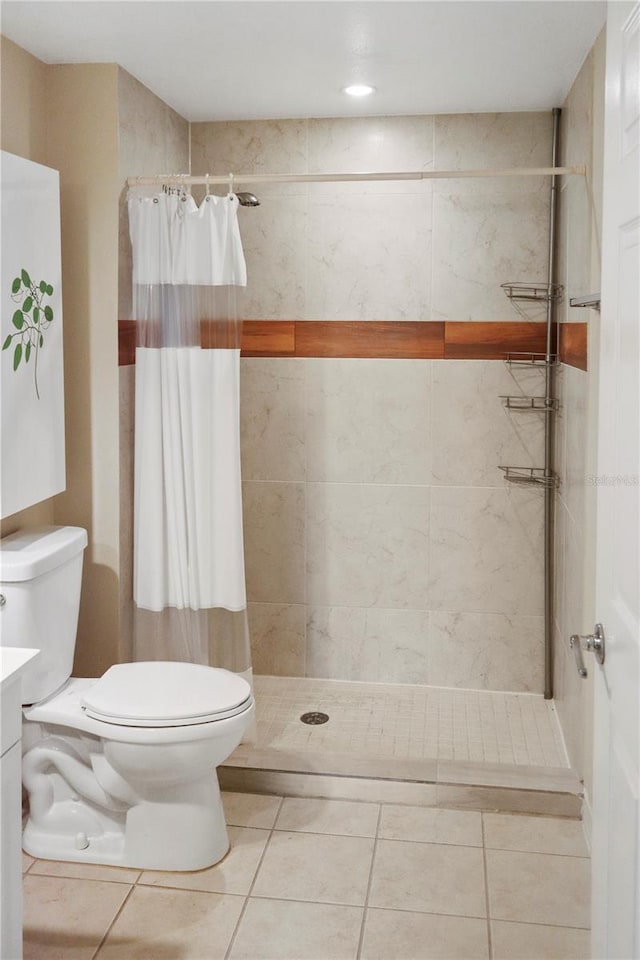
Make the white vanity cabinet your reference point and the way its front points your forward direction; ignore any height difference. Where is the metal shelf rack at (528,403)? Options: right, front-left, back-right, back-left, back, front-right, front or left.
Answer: front-left

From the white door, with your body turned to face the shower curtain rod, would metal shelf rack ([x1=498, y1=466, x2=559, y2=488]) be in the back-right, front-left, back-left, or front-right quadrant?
front-right

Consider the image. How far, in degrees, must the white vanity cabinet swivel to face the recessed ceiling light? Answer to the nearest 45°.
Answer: approximately 45° to its left

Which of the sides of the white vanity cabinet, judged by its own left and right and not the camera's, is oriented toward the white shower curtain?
left

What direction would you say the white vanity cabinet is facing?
to the viewer's right

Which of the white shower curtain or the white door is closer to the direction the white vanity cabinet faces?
the white door

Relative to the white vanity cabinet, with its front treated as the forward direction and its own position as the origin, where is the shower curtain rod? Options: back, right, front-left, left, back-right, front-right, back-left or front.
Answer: front-left

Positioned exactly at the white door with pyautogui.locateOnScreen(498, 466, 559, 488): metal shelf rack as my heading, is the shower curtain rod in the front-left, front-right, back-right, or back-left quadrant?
front-left

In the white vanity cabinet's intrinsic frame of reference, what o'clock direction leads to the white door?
The white door is roughly at 1 o'clock from the white vanity cabinet.
